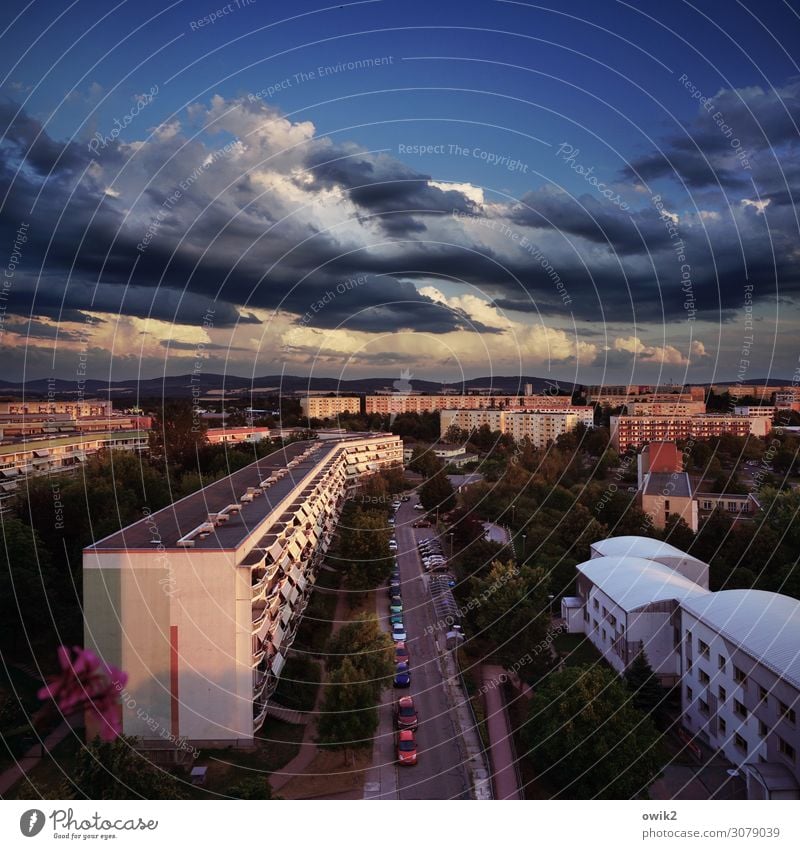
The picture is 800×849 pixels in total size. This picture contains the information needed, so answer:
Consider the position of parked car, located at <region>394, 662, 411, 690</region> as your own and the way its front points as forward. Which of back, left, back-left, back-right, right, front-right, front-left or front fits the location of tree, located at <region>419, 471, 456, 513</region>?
back

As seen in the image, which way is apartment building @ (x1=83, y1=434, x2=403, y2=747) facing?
to the viewer's right

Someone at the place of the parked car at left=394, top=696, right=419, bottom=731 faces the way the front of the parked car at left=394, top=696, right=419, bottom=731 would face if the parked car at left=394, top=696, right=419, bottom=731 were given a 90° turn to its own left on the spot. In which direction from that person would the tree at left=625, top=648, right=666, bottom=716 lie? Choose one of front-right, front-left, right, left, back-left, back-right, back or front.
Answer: front

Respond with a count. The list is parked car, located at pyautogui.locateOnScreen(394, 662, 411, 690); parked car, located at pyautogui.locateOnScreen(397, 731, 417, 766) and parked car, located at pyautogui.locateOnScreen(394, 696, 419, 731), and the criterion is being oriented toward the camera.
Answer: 3

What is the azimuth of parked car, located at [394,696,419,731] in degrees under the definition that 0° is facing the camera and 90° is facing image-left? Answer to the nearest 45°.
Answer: approximately 0°

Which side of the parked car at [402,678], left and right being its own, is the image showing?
front

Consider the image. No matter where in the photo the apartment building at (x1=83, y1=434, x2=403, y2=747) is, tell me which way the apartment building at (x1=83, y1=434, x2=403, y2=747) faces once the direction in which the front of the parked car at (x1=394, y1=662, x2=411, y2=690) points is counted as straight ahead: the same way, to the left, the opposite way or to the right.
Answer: to the left

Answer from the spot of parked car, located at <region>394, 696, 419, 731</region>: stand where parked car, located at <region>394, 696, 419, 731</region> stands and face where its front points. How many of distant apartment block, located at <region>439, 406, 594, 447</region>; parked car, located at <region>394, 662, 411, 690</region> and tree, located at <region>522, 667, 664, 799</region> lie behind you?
2

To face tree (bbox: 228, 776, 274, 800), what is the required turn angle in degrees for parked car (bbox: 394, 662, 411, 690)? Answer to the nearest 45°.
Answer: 0° — it already faces it

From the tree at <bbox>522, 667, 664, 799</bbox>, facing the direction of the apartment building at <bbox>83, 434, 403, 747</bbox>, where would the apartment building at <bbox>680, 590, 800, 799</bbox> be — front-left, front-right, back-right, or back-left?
back-right

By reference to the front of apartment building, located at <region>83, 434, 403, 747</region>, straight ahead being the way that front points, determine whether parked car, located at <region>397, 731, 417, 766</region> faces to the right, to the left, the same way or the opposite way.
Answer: to the right

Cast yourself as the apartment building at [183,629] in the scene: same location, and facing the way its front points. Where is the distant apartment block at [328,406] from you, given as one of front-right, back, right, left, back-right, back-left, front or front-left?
left

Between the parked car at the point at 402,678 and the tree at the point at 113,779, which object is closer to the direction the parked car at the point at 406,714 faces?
the tree

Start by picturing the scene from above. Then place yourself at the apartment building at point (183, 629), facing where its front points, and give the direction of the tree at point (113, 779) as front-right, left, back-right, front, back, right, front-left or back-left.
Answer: right

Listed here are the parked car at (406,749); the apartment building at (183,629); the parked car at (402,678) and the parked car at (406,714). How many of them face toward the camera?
3

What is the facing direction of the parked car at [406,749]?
toward the camera

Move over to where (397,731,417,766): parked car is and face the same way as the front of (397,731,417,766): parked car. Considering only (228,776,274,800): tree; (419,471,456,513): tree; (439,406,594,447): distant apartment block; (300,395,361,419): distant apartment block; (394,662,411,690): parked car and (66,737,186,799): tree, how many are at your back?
4

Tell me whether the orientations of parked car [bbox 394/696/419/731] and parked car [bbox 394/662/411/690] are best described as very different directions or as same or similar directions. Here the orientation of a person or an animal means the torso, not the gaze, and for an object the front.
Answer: same or similar directions

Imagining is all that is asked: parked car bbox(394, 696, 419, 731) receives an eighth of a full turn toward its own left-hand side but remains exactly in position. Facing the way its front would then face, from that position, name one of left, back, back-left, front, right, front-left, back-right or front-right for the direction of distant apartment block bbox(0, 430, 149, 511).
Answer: back
